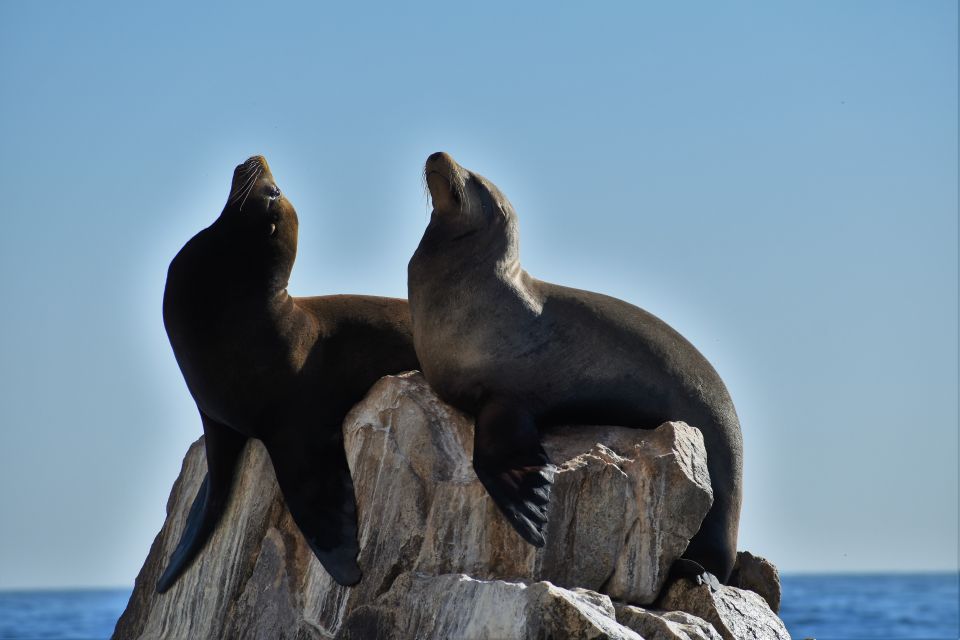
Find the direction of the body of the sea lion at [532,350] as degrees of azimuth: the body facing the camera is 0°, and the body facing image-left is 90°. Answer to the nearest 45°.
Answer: approximately 90°

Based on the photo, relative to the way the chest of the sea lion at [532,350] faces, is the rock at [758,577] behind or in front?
behind

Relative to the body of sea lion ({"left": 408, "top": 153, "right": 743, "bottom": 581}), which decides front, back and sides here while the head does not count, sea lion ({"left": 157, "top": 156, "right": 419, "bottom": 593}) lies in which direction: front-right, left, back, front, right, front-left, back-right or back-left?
front
